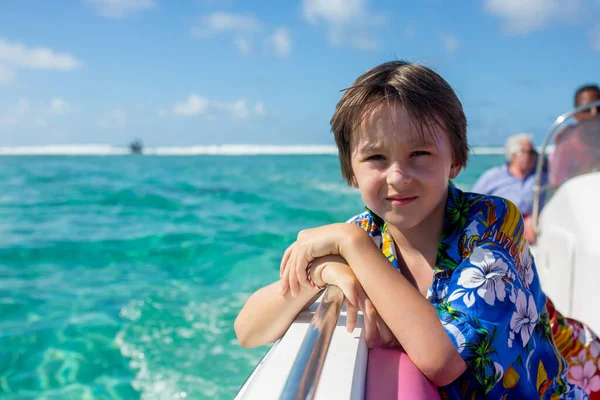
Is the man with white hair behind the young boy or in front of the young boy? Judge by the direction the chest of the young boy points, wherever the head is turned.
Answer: behind

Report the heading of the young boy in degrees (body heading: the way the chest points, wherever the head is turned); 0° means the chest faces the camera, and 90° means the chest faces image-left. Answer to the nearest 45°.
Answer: approximately 45°
